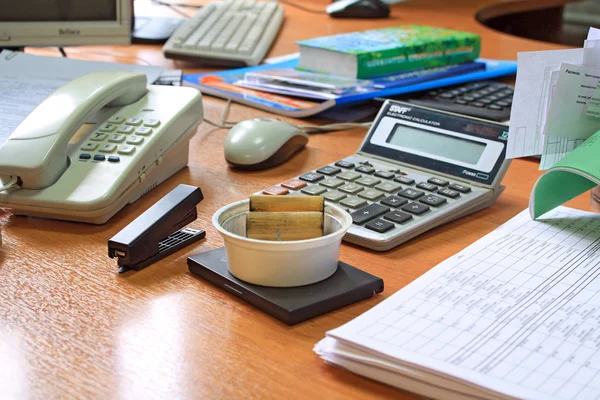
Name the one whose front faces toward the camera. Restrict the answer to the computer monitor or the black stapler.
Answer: the computer monitor

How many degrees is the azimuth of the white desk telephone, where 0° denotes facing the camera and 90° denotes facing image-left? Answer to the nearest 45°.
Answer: approximately 45°

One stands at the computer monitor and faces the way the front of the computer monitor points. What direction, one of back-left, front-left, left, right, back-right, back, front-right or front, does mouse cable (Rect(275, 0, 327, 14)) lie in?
back-left

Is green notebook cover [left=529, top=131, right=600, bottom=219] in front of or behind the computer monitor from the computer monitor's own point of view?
in front

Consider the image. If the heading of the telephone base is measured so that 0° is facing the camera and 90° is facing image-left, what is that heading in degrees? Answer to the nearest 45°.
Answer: approximately 45°

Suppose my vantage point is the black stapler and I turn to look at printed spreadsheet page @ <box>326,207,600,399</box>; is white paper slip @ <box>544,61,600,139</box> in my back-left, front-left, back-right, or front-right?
front-left

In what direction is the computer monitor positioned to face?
toward the camera

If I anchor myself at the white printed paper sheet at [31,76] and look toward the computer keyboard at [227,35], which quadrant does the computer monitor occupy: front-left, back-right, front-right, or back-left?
front-left

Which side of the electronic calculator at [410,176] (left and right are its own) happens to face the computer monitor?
right

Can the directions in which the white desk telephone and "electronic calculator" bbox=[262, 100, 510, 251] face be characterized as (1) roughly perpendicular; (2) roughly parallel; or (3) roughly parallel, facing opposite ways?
roughly parallel

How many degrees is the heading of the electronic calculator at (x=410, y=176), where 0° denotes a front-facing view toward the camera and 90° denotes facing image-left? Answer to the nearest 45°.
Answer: approximately 45°
